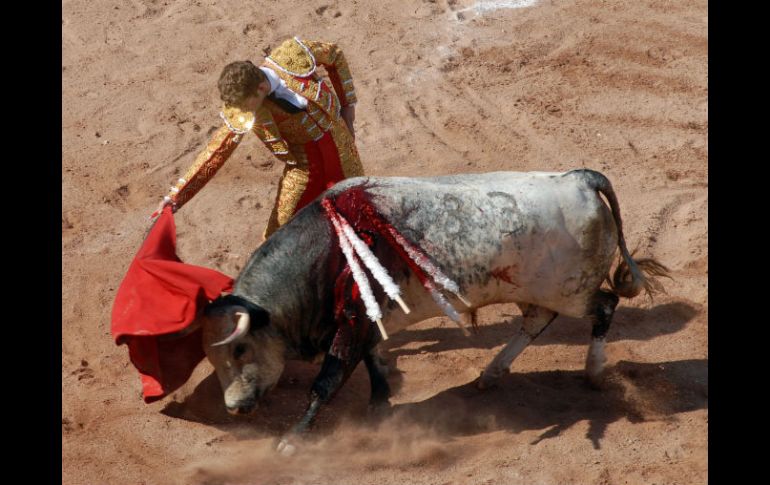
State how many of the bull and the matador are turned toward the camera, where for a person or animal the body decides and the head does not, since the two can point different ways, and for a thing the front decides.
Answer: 1

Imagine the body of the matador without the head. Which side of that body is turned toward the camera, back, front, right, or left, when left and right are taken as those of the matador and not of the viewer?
front

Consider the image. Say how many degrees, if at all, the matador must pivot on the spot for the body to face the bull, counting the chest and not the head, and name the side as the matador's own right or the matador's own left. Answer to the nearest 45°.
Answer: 0° — they already face it

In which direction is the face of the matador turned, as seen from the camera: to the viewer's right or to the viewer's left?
to the viewer's left

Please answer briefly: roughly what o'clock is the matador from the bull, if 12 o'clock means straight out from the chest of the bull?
The matador is roughly at 2 o'clock from the bull.

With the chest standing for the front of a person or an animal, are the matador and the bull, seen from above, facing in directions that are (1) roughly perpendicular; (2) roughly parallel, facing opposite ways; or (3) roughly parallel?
roughly perpendicular

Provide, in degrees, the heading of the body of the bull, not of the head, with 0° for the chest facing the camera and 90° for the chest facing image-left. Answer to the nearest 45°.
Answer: approximately 90°
